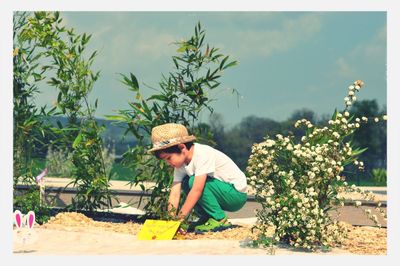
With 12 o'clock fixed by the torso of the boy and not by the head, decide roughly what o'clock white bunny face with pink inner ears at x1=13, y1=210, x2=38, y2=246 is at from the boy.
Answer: The white bunny face with pink inner ears is roughly at 11 o'clock from the boy.

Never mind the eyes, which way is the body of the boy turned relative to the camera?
to the viewer's left

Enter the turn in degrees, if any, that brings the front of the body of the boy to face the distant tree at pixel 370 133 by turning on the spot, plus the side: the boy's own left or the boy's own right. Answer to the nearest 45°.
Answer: approximately 90° to the boy's own right

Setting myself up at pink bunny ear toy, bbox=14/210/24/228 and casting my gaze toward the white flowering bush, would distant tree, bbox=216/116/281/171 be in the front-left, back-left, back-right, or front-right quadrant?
front-left

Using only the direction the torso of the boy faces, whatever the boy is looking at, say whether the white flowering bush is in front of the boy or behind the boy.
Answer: behind

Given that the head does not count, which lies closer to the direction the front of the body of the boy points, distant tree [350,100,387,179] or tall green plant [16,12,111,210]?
the tall green plant

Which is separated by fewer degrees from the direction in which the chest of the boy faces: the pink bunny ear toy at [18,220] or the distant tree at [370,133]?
the pink bunny ear toy

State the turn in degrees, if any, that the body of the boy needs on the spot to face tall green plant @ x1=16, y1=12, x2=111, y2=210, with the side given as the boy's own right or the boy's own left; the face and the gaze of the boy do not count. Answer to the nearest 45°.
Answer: approximately 45° to the boy's own right

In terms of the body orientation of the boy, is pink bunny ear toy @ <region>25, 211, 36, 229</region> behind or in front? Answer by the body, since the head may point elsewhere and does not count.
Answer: in front

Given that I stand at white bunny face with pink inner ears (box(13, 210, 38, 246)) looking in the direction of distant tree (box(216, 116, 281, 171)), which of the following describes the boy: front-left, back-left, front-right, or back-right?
front-right

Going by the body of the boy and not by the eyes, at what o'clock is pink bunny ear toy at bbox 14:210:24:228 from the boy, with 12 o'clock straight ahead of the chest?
The pink bunny ear toy is roughly at 11 o'clock from the boy.

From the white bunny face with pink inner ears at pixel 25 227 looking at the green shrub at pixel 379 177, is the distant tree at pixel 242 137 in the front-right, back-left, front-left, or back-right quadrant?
front-left

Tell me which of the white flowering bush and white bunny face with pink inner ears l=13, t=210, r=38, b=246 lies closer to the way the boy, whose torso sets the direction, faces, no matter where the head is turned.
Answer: the white bunny face with pink inner ears

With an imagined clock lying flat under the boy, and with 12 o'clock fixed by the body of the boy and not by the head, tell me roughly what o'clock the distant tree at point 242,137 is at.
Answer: The distant tree is roughly at 3 o'clock from the boy.
